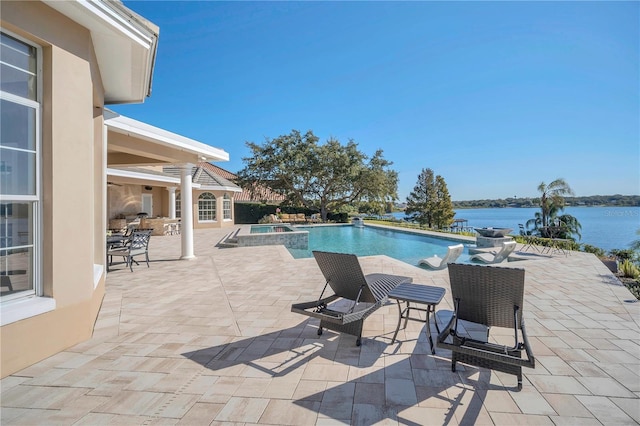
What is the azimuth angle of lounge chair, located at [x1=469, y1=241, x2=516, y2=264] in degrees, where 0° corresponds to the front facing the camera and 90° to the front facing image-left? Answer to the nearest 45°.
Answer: approximately 90°

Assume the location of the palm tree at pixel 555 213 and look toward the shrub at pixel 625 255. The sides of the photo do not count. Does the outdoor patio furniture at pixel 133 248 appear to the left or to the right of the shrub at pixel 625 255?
right

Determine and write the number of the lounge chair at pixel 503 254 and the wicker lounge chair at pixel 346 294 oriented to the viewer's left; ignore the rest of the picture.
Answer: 1

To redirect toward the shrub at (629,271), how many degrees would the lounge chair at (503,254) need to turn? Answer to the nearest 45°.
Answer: approximately 180°

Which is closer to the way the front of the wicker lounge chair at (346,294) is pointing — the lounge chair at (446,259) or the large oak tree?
the lounge chair
